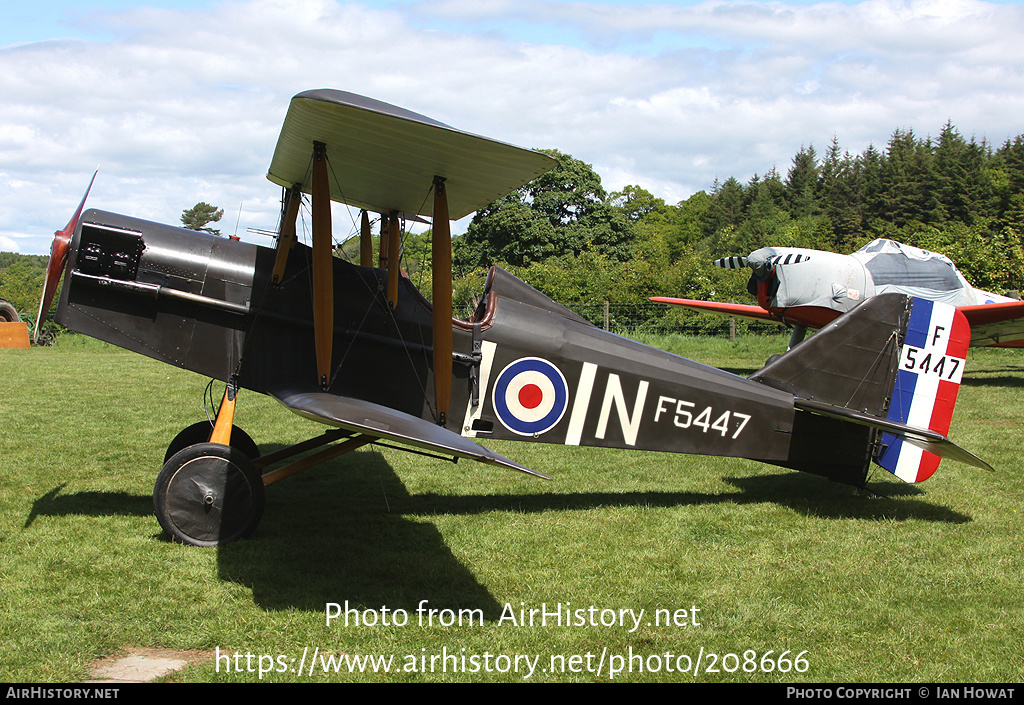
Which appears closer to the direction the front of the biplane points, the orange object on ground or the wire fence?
the orange object on ground

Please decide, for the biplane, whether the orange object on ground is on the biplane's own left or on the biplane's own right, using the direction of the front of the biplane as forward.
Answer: on the biplane's own right

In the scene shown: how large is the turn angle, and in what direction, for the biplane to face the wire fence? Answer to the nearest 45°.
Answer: approximately 90° to its right

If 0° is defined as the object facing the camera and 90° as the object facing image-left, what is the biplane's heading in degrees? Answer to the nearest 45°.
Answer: approximately 90°
